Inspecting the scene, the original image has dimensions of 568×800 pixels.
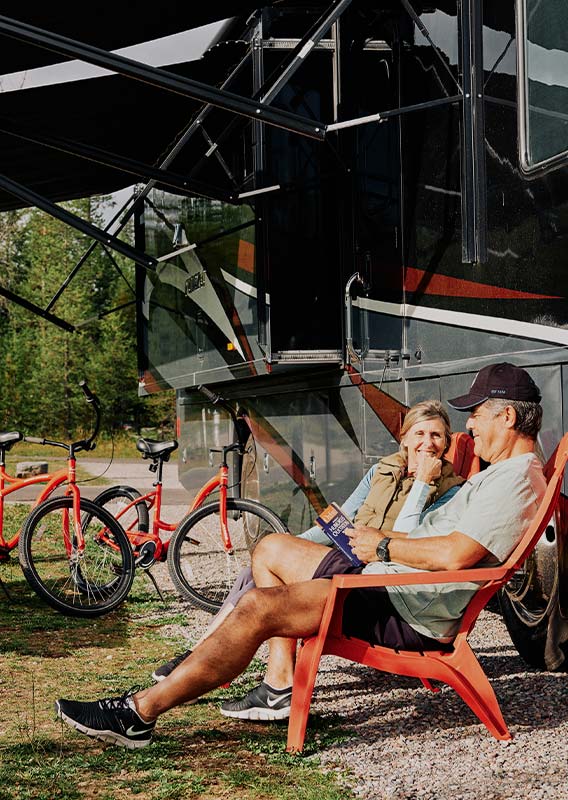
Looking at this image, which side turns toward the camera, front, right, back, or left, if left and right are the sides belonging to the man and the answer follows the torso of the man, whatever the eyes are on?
left

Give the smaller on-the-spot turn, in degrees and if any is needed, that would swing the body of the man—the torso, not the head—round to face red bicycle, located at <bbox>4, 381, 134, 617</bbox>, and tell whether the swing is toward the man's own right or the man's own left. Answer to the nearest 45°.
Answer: approximately 45° to the man's own right

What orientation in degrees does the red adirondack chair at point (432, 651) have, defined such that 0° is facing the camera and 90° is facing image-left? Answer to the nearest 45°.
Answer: approximately 90°

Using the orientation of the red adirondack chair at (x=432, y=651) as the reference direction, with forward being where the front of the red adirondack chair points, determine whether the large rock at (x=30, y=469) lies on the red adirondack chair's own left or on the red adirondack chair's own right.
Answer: on the red adirondack chair's own right

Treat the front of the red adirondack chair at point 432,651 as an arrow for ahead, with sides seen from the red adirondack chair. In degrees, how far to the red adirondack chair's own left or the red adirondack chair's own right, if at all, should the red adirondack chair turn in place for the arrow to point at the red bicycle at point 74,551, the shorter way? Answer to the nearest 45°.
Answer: approximately 45° to the red adirondack chair's own right

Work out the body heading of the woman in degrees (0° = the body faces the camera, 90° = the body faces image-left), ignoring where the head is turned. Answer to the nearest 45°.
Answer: approximately 45°

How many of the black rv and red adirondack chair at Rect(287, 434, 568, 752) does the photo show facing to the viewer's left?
1

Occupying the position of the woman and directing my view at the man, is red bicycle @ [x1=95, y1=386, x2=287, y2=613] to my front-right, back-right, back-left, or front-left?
back-right

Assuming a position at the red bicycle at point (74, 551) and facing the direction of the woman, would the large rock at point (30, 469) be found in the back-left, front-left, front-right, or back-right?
back-left

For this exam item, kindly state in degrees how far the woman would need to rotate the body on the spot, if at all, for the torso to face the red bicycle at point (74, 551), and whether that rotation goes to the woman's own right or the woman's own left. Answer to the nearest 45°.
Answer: approximately 90° to the woman's own right
